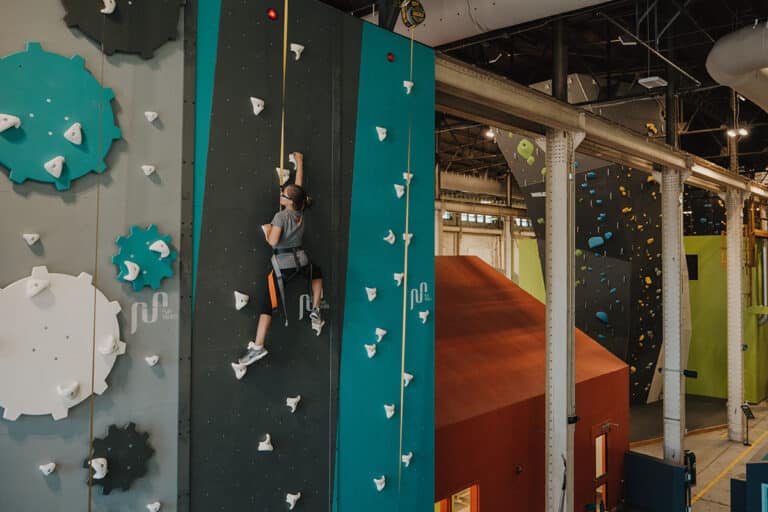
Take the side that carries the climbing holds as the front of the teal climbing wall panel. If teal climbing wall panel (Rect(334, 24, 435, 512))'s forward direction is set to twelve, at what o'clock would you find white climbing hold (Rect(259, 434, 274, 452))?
The white climbing hold is roughly at 3 o'clock from the teal climbing wall panel.

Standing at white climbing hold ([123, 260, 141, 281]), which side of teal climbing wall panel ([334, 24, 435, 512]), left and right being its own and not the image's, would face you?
right

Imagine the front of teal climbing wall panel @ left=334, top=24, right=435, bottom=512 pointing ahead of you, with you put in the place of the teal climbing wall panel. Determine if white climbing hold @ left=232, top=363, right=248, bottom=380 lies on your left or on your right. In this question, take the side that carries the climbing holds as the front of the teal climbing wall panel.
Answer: on your right

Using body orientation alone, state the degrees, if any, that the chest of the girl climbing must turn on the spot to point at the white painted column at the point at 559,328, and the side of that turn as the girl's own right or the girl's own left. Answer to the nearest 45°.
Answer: approximately 90° to the girl's own right

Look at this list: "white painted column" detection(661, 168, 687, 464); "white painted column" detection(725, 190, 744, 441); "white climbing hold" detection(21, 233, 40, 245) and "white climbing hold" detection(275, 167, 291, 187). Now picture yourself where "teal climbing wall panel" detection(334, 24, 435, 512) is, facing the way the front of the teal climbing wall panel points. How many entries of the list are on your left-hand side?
2

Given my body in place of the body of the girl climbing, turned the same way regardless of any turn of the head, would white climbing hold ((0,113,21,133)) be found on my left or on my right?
on my left

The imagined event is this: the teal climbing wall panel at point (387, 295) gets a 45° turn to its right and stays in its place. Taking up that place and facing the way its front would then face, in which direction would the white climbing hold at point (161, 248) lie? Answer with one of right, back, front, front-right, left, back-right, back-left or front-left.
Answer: front-right

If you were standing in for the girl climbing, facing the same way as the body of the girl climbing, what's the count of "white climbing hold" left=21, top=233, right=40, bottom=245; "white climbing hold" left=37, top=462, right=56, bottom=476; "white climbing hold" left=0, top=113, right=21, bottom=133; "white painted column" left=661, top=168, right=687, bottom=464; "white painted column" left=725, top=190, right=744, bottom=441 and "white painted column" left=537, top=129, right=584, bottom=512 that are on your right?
3

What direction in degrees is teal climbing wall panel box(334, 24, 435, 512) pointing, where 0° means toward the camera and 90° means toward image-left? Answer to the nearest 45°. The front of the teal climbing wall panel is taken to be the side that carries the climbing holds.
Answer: approximately 315°

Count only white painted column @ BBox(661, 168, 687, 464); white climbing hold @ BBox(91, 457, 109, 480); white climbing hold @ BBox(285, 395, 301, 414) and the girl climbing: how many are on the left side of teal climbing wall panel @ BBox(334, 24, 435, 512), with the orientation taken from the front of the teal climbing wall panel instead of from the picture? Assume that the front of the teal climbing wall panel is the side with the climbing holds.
1

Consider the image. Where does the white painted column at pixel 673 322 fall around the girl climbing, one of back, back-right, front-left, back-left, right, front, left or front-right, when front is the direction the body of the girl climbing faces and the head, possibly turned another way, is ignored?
right

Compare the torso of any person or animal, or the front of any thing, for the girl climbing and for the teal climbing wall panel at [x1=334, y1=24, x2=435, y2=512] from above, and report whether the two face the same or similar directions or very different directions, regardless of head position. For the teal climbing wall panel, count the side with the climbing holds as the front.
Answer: very different directions

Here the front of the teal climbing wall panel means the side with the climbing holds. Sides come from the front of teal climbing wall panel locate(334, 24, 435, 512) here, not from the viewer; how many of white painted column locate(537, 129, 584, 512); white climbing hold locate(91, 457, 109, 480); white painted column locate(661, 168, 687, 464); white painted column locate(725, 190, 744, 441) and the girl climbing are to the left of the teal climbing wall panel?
3

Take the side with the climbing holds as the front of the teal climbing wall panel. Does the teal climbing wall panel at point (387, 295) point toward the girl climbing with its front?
no

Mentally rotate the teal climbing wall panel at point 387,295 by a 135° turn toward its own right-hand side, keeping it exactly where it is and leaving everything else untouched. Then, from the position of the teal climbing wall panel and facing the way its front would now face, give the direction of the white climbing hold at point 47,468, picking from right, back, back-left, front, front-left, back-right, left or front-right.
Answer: front-left

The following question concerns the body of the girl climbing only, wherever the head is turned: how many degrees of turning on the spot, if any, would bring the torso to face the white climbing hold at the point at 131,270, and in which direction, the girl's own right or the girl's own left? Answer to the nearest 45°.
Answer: approximately 90° to the girl's own left
